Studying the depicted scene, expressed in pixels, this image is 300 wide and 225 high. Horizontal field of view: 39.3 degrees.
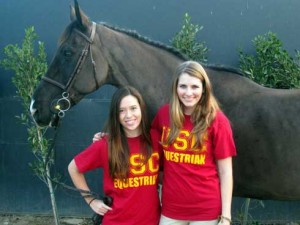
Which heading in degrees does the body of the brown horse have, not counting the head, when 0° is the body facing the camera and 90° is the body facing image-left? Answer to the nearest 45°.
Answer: approximately 90°

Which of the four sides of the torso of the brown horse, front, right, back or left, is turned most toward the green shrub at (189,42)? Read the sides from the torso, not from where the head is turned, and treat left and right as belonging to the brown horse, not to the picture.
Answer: right

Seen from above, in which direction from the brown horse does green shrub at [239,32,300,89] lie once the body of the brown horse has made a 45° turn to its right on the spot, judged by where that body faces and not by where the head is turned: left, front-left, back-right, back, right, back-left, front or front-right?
right

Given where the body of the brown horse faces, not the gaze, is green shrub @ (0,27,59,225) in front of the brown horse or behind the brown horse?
in front
